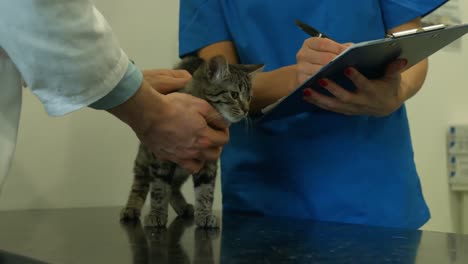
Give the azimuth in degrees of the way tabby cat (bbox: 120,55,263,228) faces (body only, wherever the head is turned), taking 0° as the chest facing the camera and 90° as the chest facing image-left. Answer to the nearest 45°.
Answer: approximately 315°
